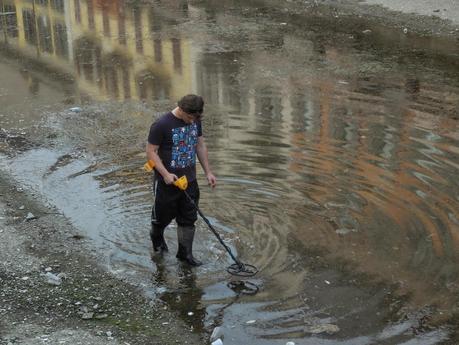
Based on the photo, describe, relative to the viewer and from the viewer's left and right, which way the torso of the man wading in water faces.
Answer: facing the viewer and to the right of the viewer

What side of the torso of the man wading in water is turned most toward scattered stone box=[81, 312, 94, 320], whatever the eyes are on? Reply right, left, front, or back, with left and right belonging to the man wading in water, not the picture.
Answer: right

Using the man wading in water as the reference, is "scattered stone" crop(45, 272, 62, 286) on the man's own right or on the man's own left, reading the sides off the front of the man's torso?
on the man's own right

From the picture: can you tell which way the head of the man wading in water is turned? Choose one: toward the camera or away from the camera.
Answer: toward the camera

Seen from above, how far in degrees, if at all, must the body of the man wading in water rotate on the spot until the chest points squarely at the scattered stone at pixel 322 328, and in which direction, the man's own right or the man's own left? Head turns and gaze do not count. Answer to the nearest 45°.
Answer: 0° — they already face it

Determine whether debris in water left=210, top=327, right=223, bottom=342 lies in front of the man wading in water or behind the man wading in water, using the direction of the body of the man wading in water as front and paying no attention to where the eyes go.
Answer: in front

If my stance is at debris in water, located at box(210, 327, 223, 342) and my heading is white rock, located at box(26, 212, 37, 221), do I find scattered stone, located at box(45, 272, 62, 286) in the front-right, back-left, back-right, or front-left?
front-left

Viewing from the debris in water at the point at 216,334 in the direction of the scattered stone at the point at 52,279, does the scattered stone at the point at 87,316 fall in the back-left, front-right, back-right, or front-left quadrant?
front-left

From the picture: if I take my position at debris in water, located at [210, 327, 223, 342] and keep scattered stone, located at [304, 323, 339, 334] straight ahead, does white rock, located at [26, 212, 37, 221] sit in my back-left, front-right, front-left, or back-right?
back-left

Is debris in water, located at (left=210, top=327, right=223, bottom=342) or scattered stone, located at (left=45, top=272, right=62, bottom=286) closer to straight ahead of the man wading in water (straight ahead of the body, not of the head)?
the debris in water

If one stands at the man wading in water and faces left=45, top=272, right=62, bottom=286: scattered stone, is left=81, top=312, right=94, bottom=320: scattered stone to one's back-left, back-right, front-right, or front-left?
front-left

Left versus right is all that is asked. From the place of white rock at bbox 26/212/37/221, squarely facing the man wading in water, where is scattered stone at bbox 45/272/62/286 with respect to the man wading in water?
right
